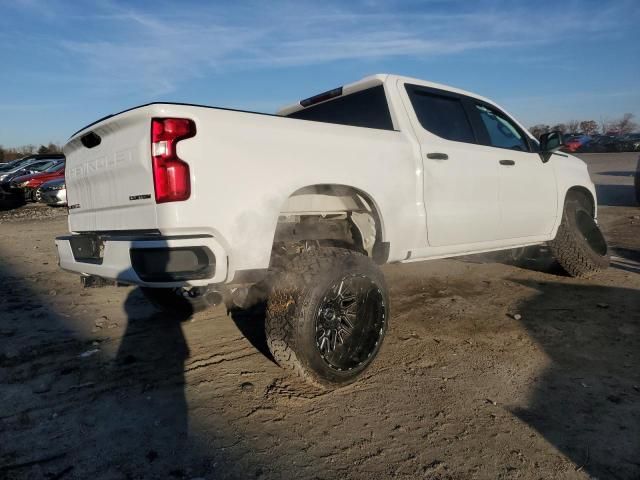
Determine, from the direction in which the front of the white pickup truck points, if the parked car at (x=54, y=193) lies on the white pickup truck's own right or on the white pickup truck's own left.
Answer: on the white pickup truck's own left

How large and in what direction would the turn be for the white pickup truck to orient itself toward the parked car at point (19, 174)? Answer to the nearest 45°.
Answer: approximately 90° to its left

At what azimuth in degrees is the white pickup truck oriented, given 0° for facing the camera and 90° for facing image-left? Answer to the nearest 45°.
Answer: approximately 225°

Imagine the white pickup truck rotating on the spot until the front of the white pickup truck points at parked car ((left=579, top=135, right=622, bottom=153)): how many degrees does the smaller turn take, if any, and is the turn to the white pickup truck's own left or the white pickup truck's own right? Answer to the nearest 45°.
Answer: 0° — it already faces it

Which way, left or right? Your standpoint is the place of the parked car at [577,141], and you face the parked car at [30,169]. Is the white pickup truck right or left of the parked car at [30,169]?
left

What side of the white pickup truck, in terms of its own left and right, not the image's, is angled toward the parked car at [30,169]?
left

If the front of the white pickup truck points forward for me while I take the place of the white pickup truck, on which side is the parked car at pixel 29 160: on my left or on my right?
on my left

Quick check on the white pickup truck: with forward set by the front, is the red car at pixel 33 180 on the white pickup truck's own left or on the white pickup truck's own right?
on the white pickup truck's own left
